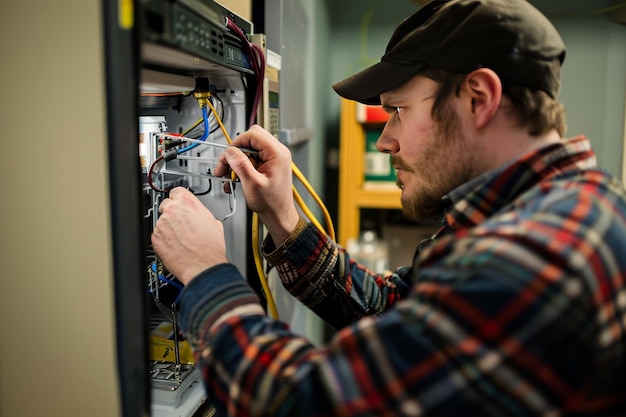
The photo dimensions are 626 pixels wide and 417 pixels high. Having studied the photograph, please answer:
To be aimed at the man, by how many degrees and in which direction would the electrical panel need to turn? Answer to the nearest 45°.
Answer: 0° — it already faces them

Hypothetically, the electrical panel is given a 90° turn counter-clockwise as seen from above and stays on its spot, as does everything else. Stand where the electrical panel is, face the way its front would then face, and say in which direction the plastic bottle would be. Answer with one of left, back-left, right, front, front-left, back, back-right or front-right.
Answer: front

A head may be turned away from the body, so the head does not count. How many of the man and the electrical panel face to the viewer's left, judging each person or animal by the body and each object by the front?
1

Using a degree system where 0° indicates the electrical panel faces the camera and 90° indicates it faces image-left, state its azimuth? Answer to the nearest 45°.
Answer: approximately 315°

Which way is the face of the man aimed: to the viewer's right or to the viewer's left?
to the viewer's left

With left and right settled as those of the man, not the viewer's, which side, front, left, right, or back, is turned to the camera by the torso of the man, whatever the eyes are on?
left

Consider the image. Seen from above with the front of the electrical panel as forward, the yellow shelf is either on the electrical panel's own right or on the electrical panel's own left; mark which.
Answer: on the electrical panel's own left

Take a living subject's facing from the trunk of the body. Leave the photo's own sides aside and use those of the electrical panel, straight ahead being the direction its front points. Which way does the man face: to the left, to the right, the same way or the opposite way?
the opposite way

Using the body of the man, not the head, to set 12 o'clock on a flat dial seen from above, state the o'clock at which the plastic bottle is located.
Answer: The plastic bottle is roughly at 3 o'clock from the man.
